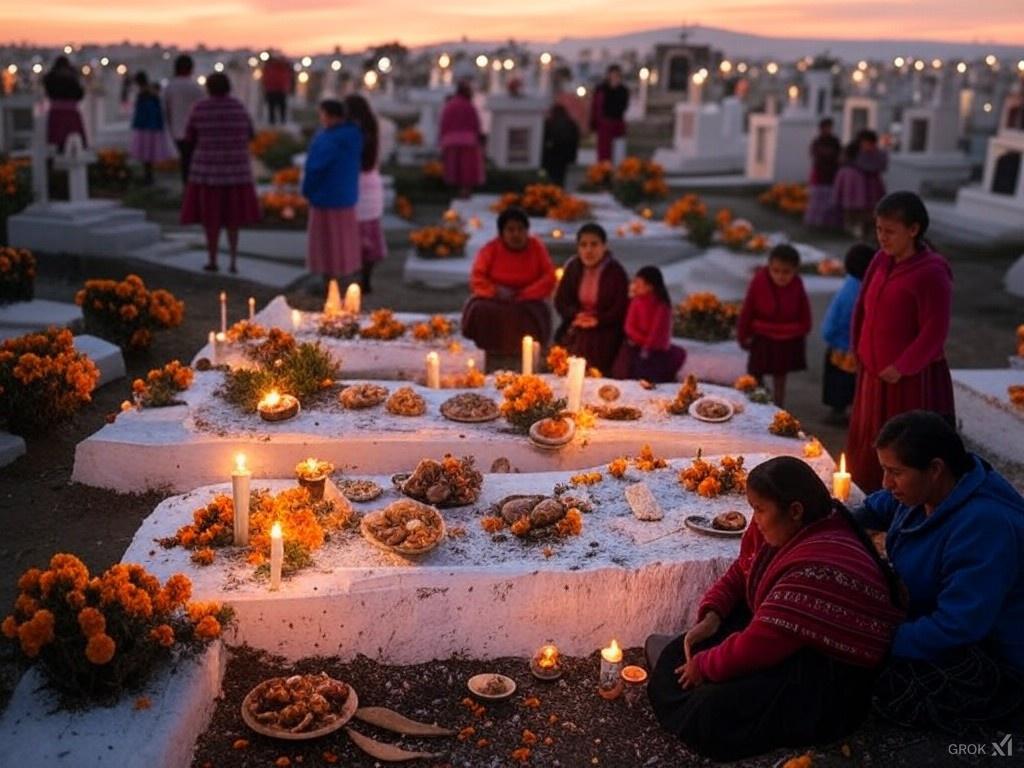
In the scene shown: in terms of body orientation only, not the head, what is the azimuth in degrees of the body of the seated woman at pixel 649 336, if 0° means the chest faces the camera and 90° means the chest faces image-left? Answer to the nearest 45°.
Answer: approximately 45°

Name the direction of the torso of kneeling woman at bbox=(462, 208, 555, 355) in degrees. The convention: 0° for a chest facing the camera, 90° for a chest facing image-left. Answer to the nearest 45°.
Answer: approximately 0°

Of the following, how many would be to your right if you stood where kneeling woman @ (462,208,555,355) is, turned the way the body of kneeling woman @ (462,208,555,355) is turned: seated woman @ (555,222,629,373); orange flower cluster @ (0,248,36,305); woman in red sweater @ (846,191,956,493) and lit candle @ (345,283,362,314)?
2

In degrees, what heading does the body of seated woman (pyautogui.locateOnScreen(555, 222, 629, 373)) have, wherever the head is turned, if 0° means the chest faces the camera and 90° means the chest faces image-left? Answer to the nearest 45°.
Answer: approximately 0°

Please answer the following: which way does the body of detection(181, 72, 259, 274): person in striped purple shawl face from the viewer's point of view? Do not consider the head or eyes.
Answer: away from the camera

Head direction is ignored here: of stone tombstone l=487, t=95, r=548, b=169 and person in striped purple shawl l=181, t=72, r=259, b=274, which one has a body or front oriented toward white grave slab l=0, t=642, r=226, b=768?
the stone tombstone

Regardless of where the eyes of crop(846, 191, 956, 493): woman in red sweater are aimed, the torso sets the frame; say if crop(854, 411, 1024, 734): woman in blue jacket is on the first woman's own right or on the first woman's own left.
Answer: on the first woman's own left

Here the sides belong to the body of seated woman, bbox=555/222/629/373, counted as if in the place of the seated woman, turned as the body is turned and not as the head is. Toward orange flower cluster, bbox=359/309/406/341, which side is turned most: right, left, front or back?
right

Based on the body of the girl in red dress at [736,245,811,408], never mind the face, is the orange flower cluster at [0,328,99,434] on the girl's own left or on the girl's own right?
on the girl's own right
